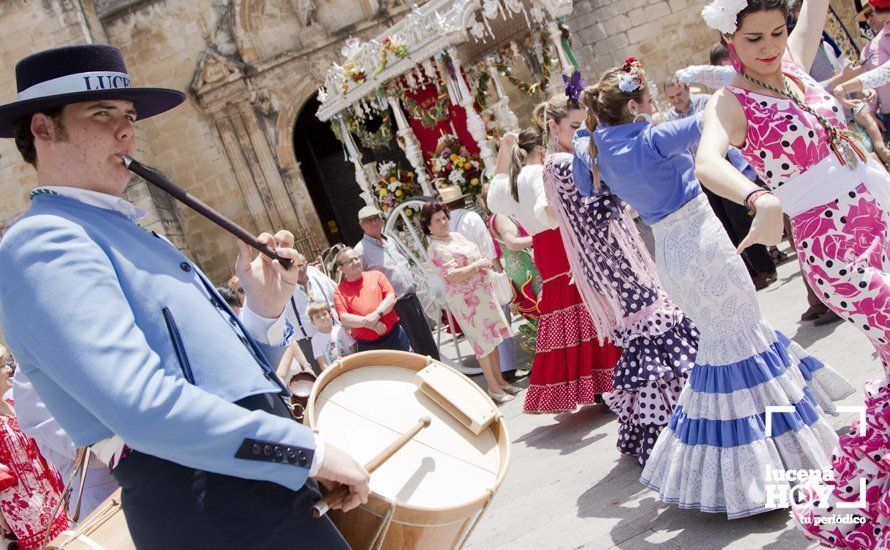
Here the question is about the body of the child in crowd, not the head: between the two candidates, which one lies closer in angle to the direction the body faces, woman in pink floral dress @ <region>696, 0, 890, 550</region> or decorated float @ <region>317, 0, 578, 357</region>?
the woman in pink floral dress

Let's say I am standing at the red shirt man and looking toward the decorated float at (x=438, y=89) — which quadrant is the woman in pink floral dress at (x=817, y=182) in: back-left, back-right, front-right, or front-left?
back-right

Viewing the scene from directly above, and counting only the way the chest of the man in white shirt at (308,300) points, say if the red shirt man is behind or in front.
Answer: in front

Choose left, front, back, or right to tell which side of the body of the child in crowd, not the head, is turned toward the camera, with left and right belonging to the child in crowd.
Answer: front

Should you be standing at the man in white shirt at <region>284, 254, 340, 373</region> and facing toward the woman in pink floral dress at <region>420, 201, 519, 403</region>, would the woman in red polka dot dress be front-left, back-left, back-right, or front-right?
front-right

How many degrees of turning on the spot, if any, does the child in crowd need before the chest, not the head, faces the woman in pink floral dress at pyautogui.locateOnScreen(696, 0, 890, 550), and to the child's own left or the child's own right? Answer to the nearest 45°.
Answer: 0° — they already face them

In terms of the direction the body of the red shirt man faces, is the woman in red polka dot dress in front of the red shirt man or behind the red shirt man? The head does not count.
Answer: in front

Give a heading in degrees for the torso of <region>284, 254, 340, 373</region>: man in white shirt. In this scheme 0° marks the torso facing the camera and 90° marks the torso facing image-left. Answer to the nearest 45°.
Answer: approximately 315°

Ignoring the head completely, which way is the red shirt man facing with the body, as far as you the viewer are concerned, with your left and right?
facing the viewer
